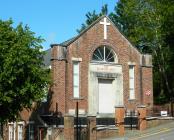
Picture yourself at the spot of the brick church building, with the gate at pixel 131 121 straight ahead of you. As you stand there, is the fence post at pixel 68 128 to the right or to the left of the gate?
right

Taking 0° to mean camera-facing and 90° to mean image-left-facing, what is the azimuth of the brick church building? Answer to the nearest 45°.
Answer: approximately 0°

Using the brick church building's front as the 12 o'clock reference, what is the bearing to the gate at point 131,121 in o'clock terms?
The gate is roughly at 11 o'clock from the brick church building.

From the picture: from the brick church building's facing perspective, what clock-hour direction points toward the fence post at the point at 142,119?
The fence post is roughly at 11 o'clock from the brick church building.
